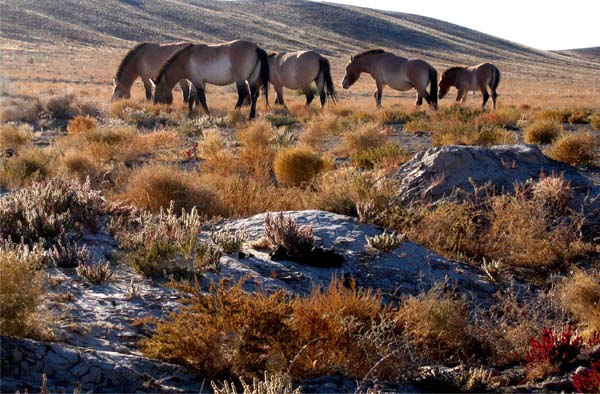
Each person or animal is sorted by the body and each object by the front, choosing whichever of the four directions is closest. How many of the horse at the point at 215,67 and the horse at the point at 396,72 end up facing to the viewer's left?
2

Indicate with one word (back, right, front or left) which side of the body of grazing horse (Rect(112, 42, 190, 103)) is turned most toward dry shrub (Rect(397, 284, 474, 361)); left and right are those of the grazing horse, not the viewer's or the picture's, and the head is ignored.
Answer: left

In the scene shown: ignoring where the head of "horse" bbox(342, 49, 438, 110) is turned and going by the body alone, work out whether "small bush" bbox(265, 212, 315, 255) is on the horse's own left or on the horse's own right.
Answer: on the horse's own left

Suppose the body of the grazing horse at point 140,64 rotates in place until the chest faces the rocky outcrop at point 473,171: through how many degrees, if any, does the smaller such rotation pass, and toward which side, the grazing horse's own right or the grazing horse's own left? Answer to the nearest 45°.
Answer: approximately 90° to the grazing horse's own left

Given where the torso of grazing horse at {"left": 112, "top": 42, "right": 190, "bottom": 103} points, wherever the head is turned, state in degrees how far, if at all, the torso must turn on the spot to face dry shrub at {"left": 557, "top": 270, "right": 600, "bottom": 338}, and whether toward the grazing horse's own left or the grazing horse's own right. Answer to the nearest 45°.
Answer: approximately 90° to the grazing horse's own left

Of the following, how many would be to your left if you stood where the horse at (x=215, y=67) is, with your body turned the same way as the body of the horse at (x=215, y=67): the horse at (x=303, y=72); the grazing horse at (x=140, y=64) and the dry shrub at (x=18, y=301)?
1

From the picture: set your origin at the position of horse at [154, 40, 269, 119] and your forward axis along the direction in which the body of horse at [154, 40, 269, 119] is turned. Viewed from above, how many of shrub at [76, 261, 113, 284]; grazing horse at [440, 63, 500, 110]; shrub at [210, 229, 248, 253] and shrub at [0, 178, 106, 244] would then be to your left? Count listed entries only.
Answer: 3

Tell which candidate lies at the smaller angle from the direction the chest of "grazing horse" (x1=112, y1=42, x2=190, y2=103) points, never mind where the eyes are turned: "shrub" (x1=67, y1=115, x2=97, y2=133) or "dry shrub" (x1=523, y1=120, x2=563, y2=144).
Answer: the shrub

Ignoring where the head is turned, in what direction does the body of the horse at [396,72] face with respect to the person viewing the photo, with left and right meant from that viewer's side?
facing to the left of the viewer

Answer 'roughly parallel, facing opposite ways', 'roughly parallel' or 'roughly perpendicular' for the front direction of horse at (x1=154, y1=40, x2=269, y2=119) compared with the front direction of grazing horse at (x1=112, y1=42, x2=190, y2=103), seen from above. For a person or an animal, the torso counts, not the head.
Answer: roughly parallel

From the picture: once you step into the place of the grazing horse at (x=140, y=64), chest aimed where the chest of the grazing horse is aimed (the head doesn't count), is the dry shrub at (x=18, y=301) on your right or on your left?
on your left

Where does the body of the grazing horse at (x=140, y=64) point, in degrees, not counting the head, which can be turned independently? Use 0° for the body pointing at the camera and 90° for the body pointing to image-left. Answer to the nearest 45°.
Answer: approximately 90°

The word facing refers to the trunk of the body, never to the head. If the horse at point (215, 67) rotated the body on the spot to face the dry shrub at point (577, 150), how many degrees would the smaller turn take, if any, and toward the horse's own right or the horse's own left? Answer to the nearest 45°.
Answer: approximately 135° to the horse's own left

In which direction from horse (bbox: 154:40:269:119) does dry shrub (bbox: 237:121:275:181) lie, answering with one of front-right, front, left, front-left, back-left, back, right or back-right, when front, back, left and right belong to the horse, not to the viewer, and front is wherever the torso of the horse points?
left

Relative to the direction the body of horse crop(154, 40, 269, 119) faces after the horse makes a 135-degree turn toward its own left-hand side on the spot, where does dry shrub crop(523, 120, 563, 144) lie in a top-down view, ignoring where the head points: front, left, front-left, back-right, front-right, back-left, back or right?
front

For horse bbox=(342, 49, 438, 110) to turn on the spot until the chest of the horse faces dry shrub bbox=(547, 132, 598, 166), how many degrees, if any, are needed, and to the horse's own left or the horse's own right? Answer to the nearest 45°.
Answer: approximately 90° to the horse's own left

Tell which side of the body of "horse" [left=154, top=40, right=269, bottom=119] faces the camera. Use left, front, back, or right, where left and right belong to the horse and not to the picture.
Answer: left
